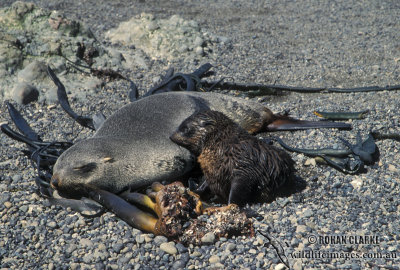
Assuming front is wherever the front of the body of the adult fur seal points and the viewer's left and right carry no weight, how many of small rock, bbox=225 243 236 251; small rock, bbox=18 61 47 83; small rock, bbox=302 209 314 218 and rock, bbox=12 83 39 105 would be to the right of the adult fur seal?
2

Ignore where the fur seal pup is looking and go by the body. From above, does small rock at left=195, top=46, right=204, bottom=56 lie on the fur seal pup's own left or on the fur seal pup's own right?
on the fur seal pup's own right

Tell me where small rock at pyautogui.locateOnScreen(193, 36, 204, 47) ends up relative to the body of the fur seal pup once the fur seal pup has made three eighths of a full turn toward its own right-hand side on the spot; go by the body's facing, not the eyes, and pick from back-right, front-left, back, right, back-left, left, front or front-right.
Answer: front-left

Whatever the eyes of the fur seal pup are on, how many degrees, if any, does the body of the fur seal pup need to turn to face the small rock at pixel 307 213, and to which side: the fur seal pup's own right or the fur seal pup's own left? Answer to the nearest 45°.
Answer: approximately 135° to the fur seal pup's own left

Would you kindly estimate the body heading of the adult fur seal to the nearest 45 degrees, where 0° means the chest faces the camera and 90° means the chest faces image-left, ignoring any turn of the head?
approximately 45°

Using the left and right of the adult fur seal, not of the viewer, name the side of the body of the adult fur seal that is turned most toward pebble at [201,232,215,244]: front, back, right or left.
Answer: left

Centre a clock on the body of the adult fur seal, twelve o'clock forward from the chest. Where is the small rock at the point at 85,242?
The small rock is roughly at 11 o'clock from the adult fur seal.

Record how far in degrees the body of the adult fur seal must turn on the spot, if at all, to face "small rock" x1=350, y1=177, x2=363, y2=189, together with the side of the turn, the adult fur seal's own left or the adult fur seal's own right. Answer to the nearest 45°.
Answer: approximately 135° to the adult fur seal's own left

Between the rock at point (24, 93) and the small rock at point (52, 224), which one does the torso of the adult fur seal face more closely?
the small rock

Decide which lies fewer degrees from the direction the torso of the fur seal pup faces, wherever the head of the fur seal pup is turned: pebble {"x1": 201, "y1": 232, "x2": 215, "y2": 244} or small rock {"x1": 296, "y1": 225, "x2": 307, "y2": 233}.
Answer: the pebble

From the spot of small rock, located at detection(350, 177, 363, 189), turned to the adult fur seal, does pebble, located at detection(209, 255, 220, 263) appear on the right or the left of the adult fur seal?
left

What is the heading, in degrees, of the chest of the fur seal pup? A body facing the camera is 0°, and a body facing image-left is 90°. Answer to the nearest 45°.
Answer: approximately 90°
